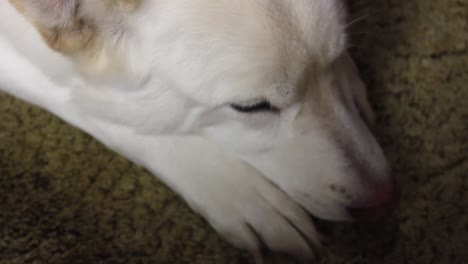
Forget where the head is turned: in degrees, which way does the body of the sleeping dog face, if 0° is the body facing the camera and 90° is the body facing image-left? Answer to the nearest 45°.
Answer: approximately 315°
